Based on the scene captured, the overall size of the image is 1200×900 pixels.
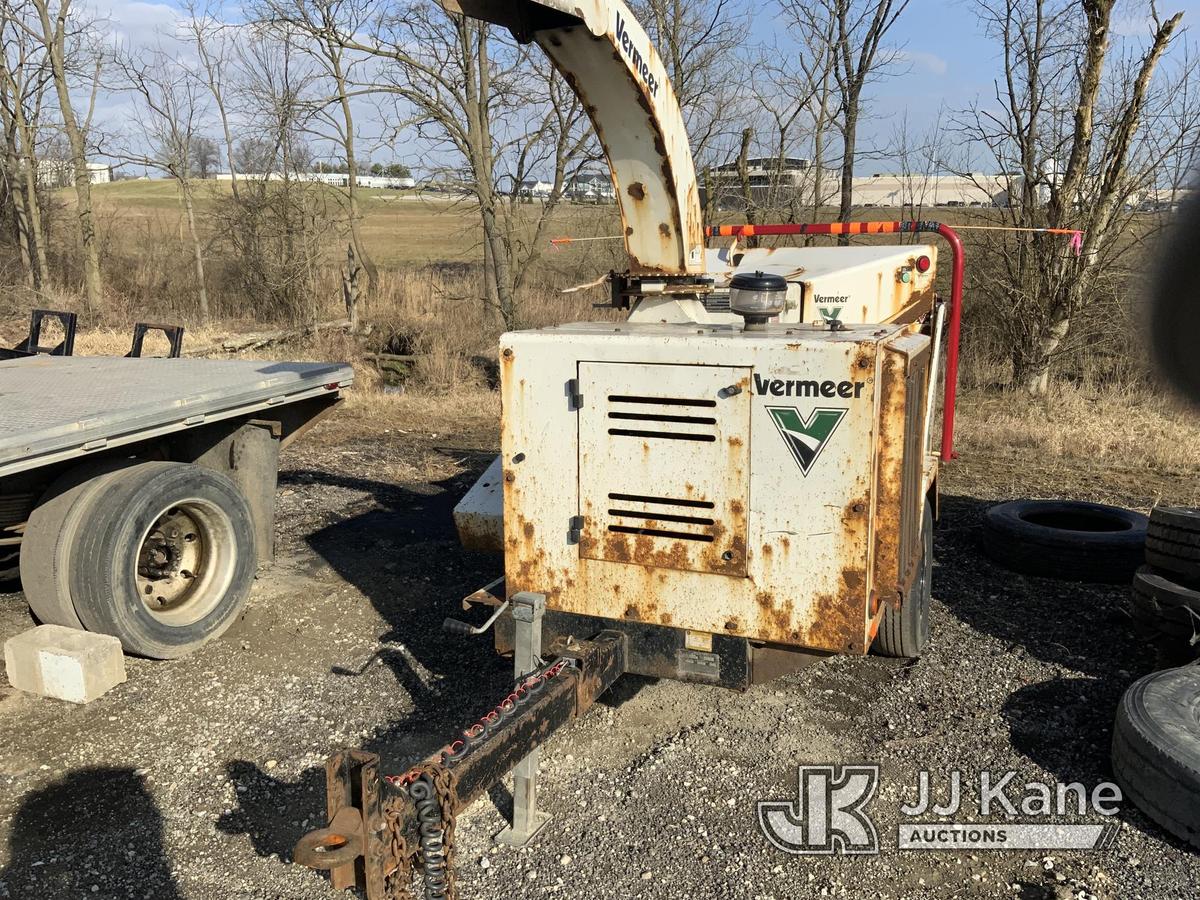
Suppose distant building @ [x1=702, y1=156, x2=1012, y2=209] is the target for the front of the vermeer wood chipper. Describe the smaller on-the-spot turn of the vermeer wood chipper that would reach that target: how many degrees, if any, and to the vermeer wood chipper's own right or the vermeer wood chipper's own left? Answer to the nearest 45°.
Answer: approximately 135° to the vermeer wood chipper's own right

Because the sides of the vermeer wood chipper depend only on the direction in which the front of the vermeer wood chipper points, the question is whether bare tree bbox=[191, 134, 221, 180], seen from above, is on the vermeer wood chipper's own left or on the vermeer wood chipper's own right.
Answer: on the vermeer wood chipper's own right

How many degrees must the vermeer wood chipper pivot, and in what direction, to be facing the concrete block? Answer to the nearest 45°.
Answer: approximately 45° to its right

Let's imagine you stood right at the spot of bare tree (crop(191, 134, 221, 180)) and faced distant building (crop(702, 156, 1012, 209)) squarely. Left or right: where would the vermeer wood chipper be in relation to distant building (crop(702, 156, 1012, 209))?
right

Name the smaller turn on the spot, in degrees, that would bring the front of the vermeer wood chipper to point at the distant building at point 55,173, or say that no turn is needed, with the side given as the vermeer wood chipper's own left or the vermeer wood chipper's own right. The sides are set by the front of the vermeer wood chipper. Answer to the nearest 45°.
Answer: approximately 90° to the vermeer wood chipper's own right

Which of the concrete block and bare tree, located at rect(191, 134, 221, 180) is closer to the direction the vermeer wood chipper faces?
the concrete block

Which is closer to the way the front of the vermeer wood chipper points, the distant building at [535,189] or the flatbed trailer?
the flatbed trailer

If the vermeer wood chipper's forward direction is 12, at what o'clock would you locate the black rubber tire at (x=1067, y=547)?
The black rubber tire is roughly at 8 o'clock from the vermeer wood chipper.

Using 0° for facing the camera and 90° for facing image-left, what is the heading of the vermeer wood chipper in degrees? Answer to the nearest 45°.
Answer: approximately 45°
